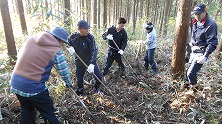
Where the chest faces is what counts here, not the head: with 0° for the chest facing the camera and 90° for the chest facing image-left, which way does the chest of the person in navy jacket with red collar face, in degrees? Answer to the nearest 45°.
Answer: approximately 45°

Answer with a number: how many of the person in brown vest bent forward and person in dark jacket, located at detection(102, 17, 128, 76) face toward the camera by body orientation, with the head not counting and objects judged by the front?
1

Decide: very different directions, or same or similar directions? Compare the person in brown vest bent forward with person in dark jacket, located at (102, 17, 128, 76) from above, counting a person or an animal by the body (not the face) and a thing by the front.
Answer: very different directions

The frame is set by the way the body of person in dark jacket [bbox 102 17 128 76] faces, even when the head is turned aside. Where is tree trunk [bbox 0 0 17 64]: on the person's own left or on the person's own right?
on the person's own right

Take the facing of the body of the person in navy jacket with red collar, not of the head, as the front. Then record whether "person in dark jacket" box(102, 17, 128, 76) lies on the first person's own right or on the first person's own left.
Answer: on the first person's own right

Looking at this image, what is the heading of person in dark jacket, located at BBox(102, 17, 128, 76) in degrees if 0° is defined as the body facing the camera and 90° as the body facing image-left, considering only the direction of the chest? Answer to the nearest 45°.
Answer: approximately 0°
